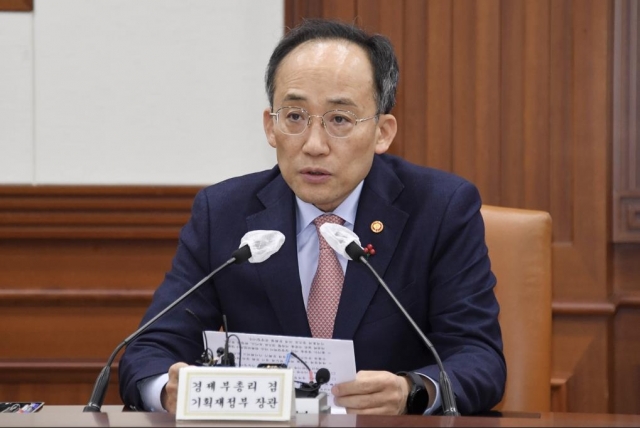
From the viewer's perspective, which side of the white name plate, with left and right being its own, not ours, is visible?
front

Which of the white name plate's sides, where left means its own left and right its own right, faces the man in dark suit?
back

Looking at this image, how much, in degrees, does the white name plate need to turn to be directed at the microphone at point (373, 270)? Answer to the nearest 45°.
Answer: approximately 135° to its left

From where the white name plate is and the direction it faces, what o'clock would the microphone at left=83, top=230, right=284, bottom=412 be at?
The microphone is roughly at 6 o'clock from the white name plate.
